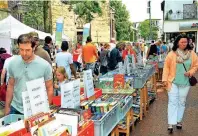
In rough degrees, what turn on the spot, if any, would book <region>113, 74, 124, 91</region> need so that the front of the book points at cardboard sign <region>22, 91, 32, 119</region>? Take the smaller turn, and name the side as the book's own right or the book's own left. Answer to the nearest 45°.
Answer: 0° — it already faces it

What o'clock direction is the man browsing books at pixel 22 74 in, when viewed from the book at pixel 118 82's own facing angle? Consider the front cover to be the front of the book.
The man browsing books is roughly at 1 o'clock from the book.

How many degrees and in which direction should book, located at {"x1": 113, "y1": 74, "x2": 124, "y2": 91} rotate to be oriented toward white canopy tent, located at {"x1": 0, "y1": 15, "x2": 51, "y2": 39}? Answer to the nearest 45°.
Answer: approximately 135° to its right

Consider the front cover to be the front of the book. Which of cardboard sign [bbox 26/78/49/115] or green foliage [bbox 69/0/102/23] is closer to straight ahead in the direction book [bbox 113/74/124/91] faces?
the cardboard sign

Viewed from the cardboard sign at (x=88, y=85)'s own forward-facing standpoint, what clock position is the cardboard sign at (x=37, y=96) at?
the cardboard sign at (x=37, y=96) is roughly at 2 o'clock from the cardboard sign at (x=88, y=85).

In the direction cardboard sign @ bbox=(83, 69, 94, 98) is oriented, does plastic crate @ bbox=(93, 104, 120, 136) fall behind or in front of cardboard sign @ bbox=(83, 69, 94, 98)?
in front

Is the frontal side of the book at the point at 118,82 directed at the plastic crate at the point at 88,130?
yes

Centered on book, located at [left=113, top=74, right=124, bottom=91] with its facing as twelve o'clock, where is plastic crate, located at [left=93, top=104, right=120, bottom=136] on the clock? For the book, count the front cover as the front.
The plastic crate is roughly at 12 o'clock from the book.

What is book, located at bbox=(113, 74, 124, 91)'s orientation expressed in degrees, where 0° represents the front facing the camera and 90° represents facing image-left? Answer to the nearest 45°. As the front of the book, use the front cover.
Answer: approximately 0°

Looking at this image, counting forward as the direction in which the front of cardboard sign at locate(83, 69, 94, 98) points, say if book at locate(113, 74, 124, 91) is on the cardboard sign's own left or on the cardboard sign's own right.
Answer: on the cardboard sign's own left

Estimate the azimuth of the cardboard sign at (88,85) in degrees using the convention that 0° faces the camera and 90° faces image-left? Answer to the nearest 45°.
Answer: approximately 315°
